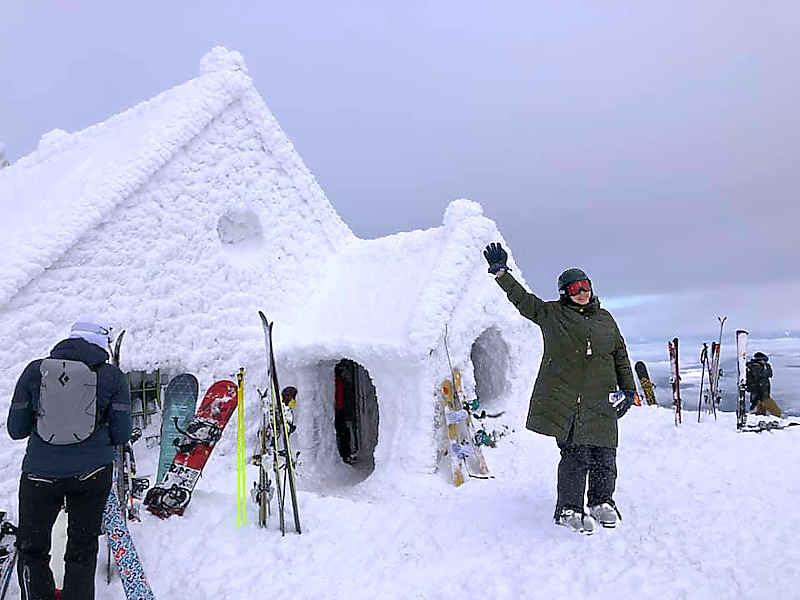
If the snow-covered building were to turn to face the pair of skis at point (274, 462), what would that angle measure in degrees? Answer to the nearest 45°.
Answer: approximately 45° to its right

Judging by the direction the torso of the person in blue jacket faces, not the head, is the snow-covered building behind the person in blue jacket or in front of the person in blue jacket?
in front

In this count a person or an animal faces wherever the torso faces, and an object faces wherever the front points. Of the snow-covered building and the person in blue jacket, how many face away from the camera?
1

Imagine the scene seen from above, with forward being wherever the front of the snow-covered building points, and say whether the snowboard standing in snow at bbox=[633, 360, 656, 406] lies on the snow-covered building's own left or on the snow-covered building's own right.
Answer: on the snow-covered building's own left

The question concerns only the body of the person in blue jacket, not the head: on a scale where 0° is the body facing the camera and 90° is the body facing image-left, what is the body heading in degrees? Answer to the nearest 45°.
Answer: approximately 180°

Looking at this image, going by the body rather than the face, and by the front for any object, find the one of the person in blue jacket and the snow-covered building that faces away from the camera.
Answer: the person in blue jacket

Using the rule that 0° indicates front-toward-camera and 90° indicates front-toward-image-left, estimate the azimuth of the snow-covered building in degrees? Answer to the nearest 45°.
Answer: approximately 315°

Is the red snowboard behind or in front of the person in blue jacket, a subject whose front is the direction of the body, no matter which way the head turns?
in front
